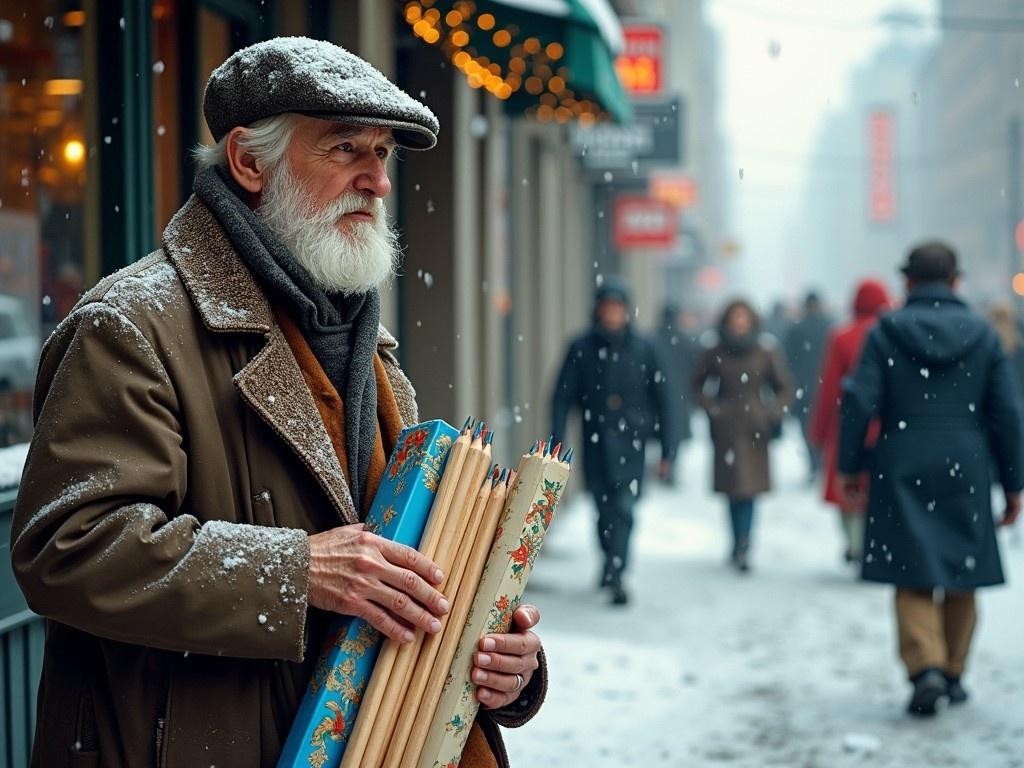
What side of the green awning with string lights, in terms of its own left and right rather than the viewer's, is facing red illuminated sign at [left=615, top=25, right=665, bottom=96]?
left

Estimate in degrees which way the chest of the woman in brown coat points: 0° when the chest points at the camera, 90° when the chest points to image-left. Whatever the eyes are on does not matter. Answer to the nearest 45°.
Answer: approximately 0°

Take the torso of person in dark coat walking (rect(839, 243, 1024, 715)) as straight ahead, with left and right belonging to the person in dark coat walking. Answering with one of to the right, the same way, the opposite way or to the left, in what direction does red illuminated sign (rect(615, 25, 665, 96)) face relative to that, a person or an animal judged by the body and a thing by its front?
the opposite way

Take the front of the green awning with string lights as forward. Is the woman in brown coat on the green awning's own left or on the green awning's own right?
on the green awning's own left

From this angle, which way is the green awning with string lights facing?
to the viewer's right

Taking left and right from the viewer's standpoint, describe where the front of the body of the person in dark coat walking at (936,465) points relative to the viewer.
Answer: facing away from the viewer

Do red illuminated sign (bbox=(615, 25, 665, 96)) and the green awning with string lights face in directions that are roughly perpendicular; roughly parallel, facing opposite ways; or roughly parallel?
roughly perpendicular

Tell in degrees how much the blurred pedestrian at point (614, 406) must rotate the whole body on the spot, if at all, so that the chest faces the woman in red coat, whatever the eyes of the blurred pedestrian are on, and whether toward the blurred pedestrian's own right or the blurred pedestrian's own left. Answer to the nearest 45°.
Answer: approximately 135° to the blurred pedestrian's own left
